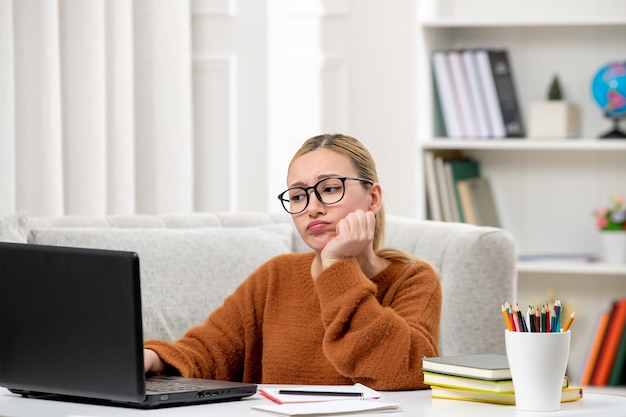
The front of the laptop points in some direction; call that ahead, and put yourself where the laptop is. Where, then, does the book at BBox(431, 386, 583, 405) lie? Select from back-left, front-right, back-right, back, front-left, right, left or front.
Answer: front-right

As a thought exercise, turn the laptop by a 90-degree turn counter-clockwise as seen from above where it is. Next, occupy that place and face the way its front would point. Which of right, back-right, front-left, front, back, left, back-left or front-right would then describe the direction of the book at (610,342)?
right

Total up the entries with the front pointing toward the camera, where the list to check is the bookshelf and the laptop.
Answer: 1

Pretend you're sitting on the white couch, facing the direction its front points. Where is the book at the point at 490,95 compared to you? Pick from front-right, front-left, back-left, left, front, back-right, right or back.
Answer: back-left

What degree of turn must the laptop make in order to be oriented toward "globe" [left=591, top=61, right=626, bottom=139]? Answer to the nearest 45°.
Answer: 0° — it already faces it

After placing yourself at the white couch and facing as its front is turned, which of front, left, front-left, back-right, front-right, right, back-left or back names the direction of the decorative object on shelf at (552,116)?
back-left

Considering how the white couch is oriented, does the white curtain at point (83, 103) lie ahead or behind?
behind

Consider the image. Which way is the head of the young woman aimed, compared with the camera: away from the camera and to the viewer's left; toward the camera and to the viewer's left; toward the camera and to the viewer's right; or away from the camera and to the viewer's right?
toward the camera and to the viewer's left

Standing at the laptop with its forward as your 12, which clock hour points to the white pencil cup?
The white pencil cup is roughly at 2 o'clock from the laptop.

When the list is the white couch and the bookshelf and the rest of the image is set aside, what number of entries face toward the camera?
2

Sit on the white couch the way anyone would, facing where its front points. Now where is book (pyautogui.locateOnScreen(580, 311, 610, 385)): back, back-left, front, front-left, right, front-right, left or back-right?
back-left

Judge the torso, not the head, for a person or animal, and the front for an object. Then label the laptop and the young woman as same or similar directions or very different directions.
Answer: very different directions

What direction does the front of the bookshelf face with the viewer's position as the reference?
facing the viewer

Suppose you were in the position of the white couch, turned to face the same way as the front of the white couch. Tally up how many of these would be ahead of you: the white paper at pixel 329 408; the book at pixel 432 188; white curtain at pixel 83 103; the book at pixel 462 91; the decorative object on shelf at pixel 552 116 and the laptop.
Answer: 2

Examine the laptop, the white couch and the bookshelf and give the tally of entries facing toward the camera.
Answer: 2

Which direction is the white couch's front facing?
toward the camera

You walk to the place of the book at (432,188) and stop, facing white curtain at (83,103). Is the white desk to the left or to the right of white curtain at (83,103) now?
left
